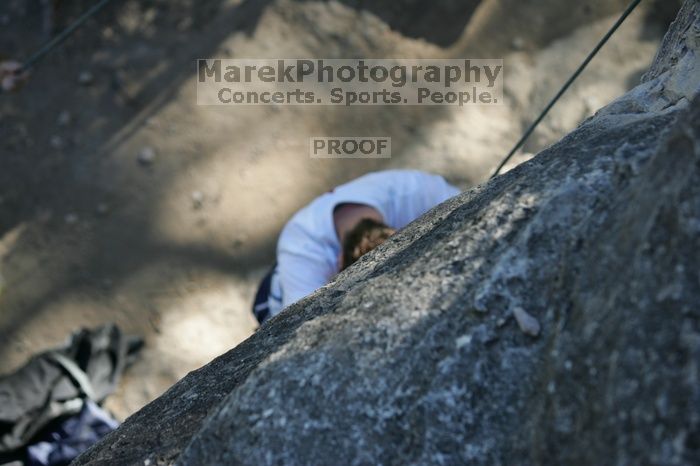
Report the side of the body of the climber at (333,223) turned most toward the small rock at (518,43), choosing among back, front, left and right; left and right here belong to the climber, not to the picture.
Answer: left

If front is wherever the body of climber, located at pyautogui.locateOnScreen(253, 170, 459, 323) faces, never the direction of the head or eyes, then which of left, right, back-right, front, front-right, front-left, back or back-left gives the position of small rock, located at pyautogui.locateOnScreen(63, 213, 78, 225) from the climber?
back

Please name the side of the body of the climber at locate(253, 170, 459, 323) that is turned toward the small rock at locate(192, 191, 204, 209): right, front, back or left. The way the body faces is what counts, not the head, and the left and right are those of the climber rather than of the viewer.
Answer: back

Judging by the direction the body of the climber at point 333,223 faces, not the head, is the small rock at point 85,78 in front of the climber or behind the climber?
behind

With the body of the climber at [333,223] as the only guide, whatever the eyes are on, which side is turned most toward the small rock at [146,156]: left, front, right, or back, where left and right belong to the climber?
back

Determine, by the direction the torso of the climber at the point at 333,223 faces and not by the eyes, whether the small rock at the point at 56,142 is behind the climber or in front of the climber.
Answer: behind

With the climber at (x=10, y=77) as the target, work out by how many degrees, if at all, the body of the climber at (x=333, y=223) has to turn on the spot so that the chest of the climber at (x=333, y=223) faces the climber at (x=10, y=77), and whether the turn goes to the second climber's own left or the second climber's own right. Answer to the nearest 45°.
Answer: approximately 180°

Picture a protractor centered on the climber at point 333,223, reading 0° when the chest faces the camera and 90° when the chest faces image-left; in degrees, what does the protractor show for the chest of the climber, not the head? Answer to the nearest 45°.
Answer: approximately 315°
